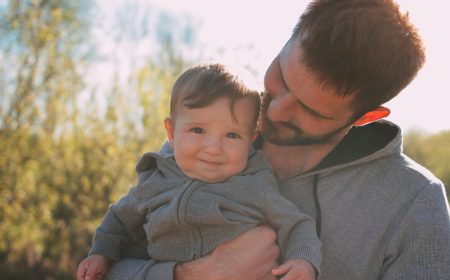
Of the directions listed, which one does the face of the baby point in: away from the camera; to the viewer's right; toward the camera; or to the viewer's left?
toward the camera

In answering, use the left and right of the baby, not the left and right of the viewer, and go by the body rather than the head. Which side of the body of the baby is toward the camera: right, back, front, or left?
front

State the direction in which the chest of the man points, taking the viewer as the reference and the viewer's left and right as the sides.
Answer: facing the viewer and to the left of the viewer

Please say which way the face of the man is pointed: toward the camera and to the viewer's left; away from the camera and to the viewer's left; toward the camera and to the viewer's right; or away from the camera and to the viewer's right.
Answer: toward the camera and to the viewer's left
